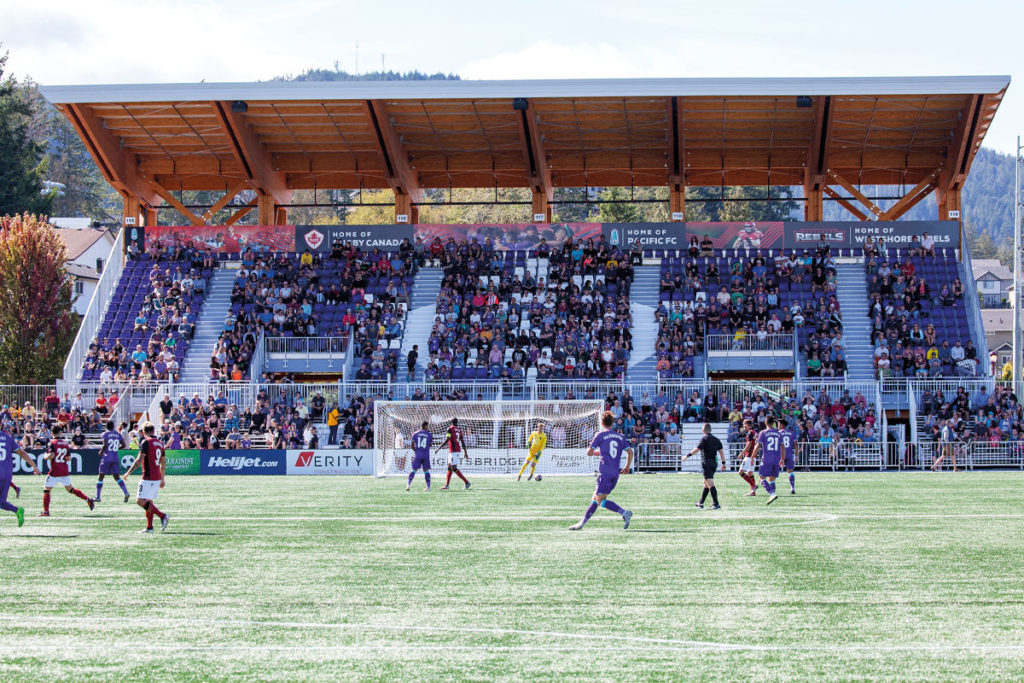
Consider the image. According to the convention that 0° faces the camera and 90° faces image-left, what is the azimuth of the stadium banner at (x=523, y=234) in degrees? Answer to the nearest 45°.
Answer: approximately 0°

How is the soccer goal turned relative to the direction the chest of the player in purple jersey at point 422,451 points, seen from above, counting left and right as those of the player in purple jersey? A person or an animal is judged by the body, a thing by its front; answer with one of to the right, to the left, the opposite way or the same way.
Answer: the opposite way

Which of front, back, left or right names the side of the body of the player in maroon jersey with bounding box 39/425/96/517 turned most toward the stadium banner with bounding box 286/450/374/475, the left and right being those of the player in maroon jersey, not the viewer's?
right

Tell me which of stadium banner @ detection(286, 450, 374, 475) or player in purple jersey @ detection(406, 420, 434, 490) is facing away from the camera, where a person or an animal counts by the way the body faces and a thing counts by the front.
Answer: the player in purple jersey

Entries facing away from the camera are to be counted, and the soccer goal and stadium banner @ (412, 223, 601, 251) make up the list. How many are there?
0

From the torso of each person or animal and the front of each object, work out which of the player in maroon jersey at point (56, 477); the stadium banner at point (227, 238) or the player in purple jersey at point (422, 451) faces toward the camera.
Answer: the stadium banner

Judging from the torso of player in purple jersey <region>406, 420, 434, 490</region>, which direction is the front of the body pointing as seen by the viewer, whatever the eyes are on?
away from the camera

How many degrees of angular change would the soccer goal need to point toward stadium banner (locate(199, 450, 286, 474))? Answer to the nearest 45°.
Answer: approximately 90° to its right

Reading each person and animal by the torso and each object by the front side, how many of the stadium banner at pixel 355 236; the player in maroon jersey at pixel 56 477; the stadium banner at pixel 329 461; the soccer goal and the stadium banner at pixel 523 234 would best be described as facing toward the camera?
4

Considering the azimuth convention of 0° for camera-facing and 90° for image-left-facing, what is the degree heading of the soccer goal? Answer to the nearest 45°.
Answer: approximately 0°
